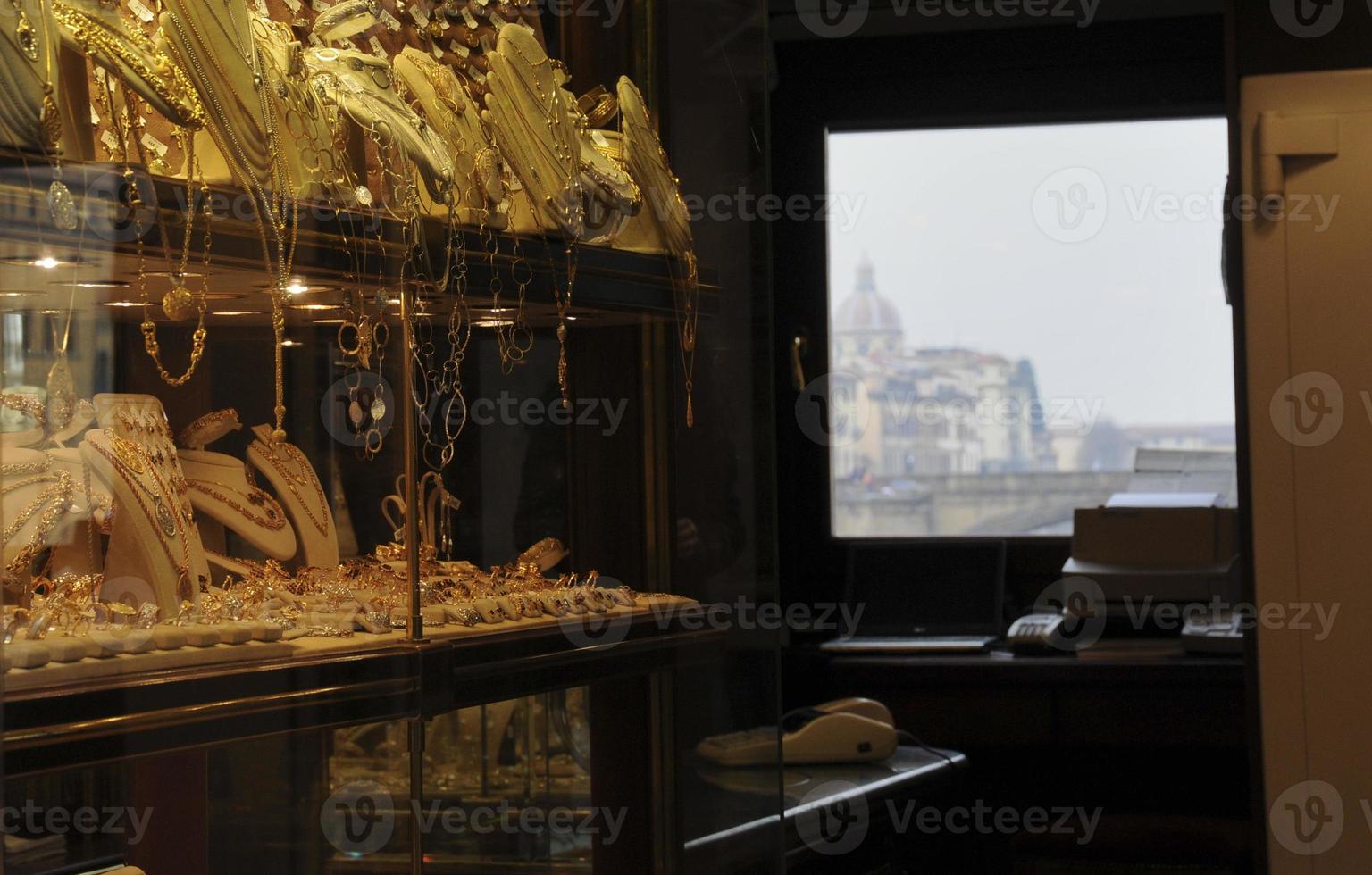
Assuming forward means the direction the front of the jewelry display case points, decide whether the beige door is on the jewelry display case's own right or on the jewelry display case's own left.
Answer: on the jewelry display case's own left

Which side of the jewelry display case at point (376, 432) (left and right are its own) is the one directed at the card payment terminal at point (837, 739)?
left

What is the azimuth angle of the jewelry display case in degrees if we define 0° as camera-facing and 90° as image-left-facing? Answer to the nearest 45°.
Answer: approximately 315°

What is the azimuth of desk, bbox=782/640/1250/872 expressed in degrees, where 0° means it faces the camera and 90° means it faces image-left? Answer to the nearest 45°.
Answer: approximately 0°

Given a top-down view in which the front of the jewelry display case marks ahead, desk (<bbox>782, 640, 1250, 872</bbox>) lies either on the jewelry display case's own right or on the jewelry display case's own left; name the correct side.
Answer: on the jewelry display case's own left
